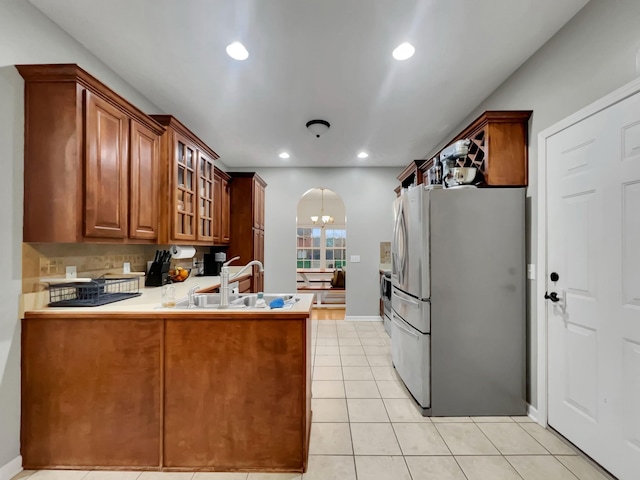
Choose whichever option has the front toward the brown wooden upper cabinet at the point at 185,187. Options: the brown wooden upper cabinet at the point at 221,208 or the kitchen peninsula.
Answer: the kitchen peninsula

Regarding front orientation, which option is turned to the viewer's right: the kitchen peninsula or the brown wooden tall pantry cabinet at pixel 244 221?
the brown wooden tall pantry cabinet

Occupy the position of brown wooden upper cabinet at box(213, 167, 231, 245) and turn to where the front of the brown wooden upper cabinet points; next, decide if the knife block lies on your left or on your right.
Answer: on your right

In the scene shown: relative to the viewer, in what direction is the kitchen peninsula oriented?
away from the camera

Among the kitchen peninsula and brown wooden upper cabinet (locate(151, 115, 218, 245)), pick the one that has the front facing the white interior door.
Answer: the brown wooden upper cabinet

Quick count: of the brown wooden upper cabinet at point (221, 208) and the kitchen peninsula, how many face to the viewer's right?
1

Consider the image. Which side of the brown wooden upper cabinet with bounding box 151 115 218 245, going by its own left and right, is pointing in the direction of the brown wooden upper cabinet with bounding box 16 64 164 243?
right

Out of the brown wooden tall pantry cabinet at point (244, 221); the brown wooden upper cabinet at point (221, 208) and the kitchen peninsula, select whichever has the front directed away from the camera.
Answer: the kitchen peninsula

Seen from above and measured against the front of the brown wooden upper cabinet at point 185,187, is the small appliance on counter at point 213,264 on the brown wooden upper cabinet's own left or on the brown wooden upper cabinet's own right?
on the brown wooden upper cabinet's own left

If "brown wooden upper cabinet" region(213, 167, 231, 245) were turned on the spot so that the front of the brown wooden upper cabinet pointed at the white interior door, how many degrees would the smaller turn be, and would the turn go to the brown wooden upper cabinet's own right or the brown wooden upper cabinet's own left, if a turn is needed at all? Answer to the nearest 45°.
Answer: approximately 45° to the brown wooden upper cabinet's own right

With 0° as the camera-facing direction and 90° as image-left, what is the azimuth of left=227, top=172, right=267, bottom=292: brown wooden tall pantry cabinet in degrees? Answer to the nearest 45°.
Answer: approximately 270°

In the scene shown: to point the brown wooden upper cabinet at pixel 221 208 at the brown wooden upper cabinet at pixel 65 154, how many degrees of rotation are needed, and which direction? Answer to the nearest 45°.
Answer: approximately 90° to its right

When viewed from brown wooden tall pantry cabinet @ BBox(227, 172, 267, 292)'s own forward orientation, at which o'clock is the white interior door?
The white interior door is roughly at 2 o'clock from the brown wooden tall pantry cabinet.

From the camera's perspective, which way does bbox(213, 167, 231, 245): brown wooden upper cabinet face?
to the viewer's right

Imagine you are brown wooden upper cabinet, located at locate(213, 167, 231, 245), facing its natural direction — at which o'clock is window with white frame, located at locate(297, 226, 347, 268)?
The window with white frame is roughly at 10 o'clock from the brown wooden upper cabinet.
